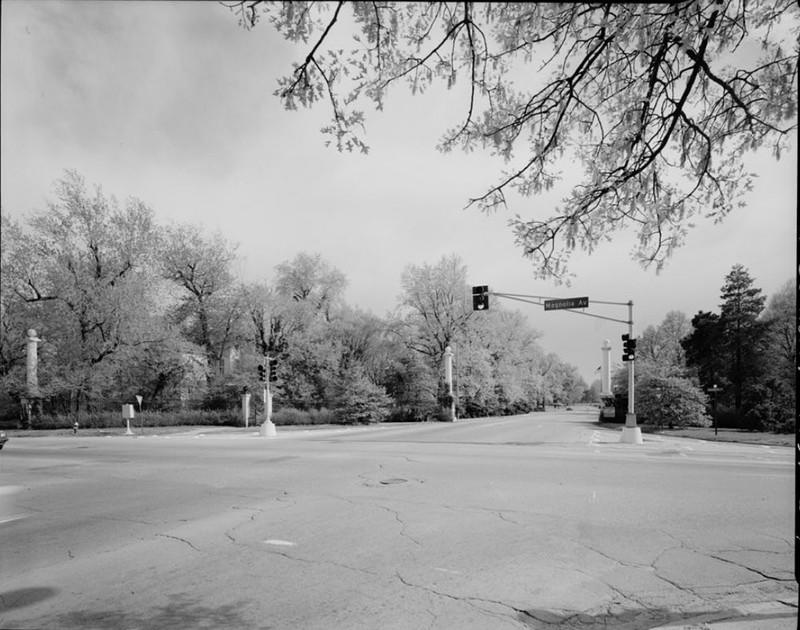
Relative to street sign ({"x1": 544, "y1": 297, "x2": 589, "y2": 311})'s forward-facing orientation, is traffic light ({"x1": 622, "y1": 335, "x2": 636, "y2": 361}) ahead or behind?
behind

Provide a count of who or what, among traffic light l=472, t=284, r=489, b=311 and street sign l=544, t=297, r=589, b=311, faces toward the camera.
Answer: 2

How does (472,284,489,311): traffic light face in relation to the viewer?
toward the camera

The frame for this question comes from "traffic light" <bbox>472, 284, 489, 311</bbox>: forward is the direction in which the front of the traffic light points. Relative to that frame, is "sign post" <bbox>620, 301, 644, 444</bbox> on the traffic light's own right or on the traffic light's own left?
on the traffic light's own left

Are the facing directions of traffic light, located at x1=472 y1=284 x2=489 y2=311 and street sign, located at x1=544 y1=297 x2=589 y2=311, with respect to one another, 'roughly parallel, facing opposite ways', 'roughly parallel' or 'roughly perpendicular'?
roughly parallel

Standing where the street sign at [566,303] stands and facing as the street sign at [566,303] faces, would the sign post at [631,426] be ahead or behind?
behind

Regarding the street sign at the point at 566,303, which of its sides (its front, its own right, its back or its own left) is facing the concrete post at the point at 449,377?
back
